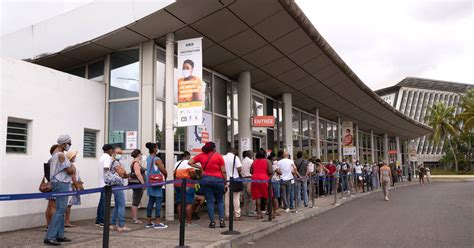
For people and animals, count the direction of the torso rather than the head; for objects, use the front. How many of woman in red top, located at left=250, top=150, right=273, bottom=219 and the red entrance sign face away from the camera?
1

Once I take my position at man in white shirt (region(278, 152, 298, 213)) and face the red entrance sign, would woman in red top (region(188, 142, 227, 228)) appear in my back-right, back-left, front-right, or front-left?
back-left

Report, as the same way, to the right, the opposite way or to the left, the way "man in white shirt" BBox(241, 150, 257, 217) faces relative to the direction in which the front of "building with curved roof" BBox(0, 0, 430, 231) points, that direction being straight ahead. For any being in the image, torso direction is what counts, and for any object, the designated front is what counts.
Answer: to the left

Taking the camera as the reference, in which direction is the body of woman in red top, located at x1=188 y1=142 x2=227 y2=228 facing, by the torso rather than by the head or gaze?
away from the camera

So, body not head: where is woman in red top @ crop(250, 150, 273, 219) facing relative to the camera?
away from the camera

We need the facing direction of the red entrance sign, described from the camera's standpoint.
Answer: facing the viewer

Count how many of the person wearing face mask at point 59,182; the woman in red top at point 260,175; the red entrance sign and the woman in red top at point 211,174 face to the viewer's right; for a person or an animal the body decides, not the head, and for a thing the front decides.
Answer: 1

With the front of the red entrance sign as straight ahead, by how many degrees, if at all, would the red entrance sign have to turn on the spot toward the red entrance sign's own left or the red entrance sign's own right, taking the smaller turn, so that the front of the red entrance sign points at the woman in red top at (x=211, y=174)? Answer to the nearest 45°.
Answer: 0° — it already faces them

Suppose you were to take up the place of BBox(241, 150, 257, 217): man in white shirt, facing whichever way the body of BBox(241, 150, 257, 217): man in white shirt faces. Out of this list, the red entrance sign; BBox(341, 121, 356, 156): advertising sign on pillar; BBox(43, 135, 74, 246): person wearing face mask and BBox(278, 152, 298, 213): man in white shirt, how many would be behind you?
1
